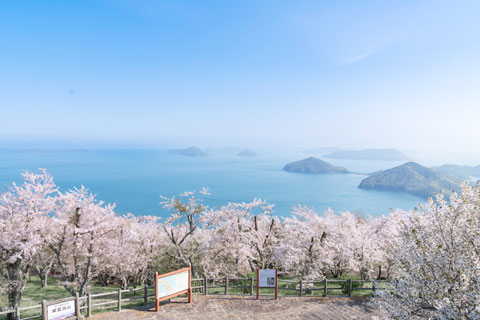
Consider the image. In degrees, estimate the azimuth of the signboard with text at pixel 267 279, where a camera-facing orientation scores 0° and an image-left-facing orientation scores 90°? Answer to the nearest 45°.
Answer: approximately 0°

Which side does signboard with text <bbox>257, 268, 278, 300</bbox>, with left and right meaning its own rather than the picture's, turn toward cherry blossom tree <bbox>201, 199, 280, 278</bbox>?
back

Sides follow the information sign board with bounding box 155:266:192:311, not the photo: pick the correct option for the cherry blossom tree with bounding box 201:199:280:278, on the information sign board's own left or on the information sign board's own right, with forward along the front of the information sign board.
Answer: on the information sign board's own left

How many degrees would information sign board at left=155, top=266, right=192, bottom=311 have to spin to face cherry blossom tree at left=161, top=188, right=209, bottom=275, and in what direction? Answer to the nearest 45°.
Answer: approximately 135° to its left

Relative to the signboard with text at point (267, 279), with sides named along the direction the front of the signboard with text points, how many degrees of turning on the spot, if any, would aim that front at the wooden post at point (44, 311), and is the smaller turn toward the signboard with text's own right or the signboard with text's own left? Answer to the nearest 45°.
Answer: approximately 45° to the signboard with text's own right

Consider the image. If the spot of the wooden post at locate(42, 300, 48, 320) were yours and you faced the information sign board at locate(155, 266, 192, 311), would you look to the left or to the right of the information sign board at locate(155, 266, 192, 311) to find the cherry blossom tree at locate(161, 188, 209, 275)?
left

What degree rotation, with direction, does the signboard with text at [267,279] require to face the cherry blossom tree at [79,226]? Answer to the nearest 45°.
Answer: approximately 90° to its right
